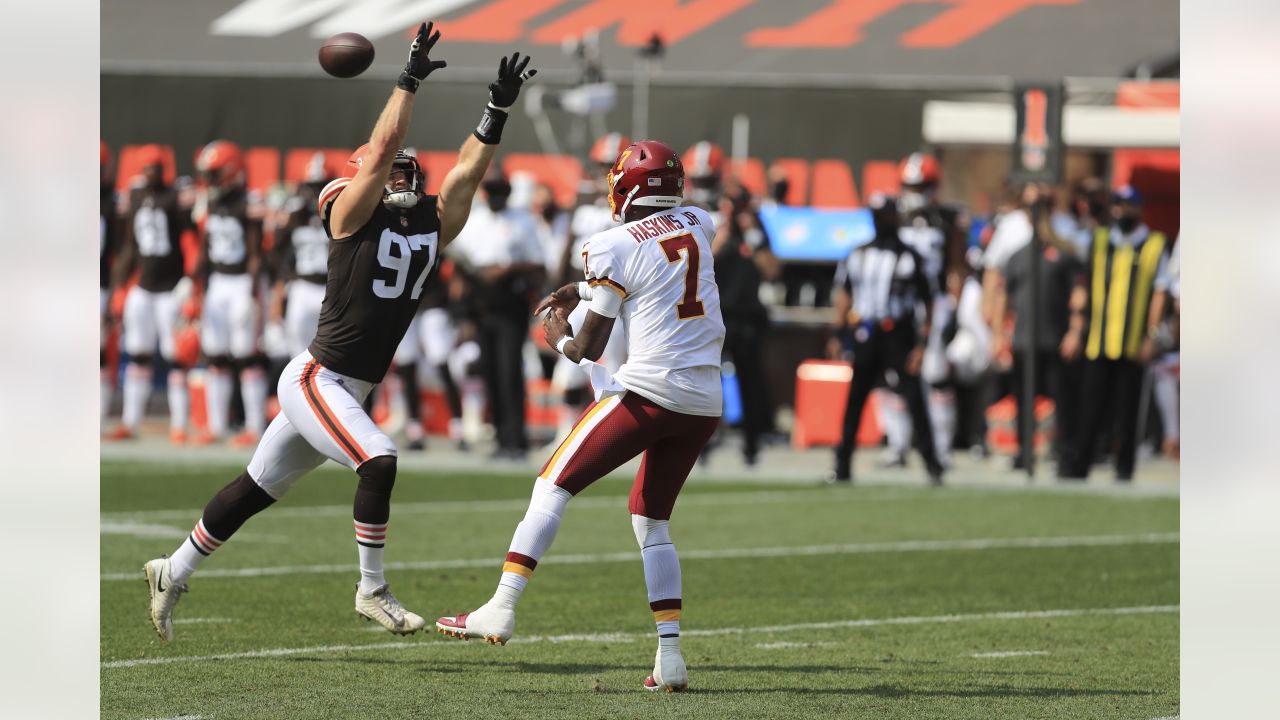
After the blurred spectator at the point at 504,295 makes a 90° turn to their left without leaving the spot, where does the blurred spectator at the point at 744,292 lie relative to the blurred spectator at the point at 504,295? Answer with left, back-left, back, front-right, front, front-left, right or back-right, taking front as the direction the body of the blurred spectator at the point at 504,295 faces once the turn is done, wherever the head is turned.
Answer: front

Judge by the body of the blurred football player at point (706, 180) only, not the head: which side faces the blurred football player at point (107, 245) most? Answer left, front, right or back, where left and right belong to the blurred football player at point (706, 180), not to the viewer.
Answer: right

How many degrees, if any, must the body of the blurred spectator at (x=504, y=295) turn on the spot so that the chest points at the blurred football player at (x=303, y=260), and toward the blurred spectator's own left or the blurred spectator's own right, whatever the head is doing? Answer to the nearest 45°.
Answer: approximately 90° to the blurred spectator's own right

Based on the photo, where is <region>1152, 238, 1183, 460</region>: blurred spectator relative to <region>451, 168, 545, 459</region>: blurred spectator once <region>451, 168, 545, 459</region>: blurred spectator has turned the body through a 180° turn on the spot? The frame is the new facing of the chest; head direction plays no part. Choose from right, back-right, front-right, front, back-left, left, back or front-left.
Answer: right

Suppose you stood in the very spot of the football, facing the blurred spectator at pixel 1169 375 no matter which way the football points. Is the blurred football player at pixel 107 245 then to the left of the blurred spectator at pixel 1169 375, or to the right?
left

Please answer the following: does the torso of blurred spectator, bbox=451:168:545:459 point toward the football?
yes
